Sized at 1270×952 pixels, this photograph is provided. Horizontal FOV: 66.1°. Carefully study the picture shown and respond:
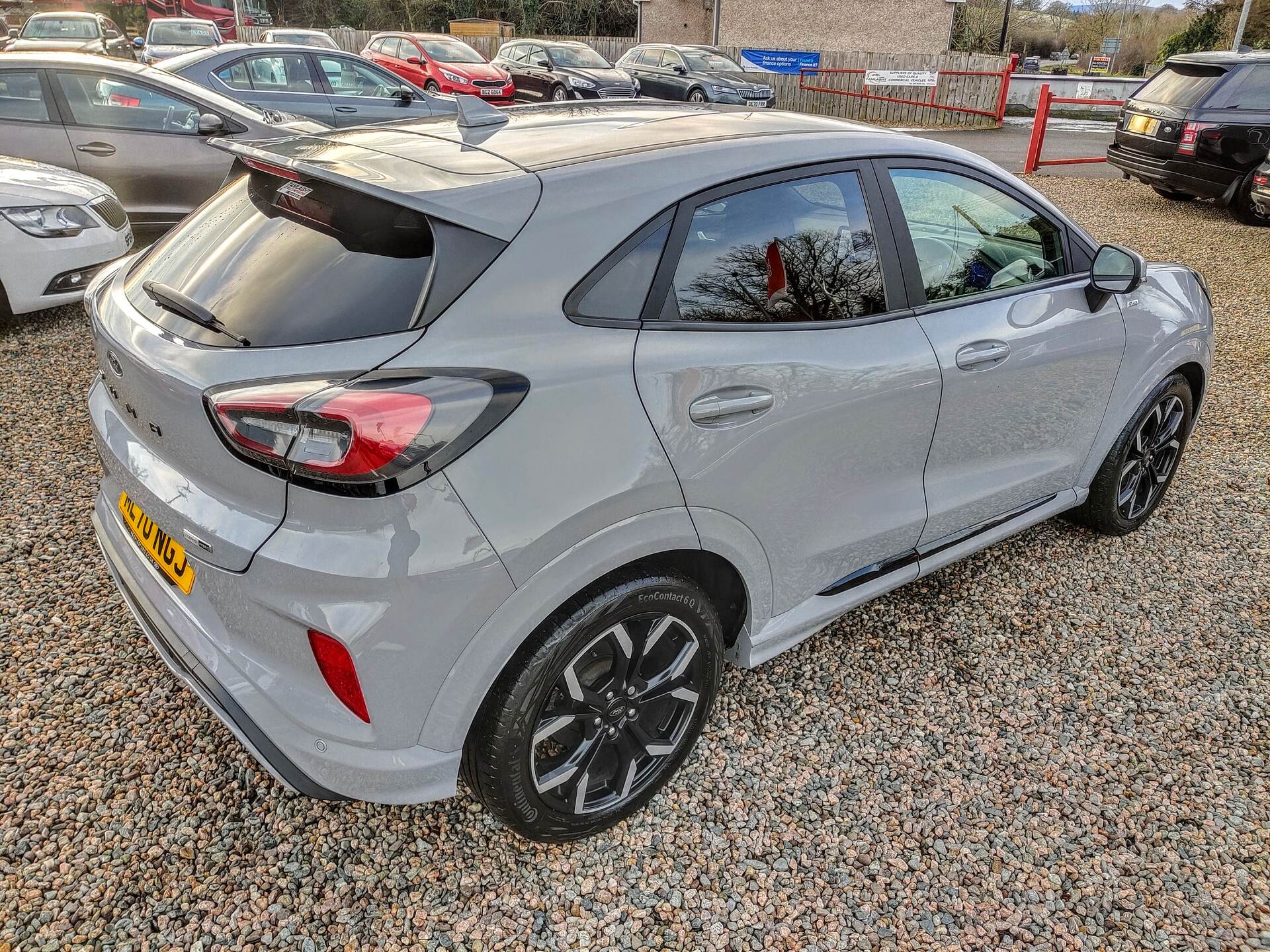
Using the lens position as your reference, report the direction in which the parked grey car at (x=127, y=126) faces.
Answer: facing to the right of the viewer

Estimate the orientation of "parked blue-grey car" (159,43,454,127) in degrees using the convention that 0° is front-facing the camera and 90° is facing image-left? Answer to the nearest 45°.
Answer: approximately 270°

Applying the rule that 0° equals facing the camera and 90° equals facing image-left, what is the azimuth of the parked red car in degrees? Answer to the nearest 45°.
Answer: approximately 315°

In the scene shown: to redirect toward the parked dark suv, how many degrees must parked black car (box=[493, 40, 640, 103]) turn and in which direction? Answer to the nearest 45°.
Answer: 0° — it already faces it

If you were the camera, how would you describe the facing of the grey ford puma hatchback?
facing away from the viewer and to the right of the viewer

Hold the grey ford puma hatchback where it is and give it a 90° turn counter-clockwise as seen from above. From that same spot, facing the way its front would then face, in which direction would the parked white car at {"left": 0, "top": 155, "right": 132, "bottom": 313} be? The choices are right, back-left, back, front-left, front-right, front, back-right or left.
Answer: front

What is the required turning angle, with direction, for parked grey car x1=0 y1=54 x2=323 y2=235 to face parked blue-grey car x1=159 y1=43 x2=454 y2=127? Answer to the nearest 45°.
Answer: approximately 45° to its left

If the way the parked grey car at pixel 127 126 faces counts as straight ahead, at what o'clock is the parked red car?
The parked red car is roughly at 10 o'clock from the parked grey car.

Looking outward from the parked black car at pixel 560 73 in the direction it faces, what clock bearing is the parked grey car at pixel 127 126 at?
The parked grey car is roughly at 2 o'clock from the parked black car.

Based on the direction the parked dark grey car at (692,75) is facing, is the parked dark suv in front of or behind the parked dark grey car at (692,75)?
in front

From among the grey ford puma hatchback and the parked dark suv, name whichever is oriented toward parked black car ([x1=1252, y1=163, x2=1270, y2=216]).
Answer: the grey ford puma hatchback

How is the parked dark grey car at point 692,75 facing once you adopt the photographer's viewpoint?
facing the viewer and to the right of the viewer

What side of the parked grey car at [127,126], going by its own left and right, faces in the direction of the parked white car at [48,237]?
right

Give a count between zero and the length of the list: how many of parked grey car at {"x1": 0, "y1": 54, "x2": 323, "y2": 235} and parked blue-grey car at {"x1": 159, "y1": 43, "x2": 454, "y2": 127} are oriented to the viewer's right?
2

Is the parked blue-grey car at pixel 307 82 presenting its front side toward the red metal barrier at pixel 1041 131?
yes

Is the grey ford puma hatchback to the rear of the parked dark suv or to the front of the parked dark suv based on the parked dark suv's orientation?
to the rear

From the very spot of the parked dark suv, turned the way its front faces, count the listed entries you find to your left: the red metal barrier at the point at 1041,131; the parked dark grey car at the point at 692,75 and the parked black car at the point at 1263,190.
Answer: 2

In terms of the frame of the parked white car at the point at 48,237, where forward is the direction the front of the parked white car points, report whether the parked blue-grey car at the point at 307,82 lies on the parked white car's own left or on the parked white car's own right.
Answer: on the parked white car's own left

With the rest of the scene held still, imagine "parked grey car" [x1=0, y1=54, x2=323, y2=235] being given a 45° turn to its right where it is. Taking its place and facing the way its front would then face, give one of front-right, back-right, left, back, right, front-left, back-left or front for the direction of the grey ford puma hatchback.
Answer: front-right
